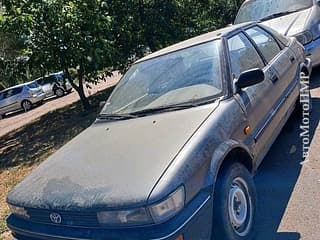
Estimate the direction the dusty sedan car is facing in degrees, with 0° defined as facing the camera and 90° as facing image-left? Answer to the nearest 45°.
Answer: approximately 45°

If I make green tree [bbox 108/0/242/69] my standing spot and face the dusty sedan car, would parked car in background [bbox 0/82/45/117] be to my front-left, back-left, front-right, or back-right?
back-right

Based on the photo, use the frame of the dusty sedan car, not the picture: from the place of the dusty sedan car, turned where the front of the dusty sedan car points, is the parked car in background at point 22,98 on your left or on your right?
on your right

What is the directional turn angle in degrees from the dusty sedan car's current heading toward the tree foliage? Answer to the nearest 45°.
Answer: approximately 135° to its right

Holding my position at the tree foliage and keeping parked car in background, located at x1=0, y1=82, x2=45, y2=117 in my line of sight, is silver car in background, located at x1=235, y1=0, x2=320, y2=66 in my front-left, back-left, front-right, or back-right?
back-right

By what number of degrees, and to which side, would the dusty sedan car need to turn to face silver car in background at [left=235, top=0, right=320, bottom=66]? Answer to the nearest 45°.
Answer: approximately 180°
